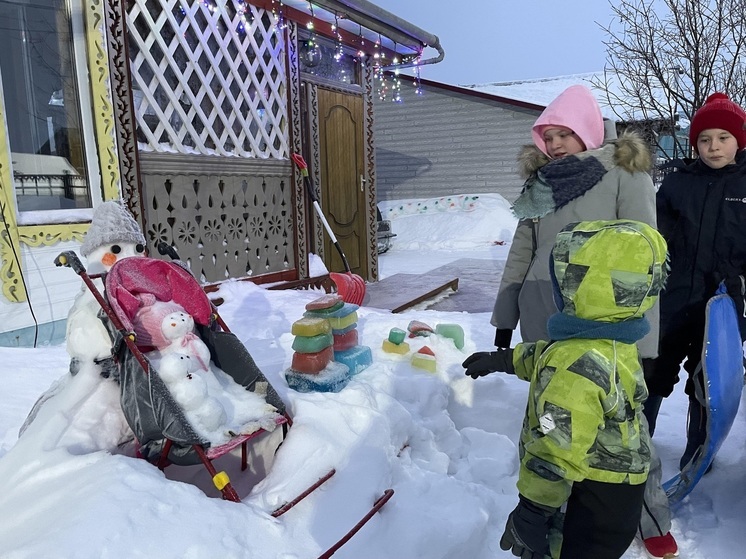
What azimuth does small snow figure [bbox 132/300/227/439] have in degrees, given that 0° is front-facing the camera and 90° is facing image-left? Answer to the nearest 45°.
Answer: approximately 315°

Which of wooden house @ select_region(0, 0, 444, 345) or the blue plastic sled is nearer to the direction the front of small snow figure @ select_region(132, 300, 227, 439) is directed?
the blue plastic sled

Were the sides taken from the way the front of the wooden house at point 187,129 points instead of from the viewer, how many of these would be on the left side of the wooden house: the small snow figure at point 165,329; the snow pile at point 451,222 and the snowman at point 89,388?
1

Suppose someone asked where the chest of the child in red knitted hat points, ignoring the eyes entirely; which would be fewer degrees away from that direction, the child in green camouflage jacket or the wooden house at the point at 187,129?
the child in green camouflage jacket

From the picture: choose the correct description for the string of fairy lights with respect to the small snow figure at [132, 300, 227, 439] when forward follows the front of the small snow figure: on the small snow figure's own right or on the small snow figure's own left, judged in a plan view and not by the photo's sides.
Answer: on the small snow figure's own left

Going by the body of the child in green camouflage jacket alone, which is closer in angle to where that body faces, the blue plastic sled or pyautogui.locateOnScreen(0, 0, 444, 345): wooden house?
the wooden house

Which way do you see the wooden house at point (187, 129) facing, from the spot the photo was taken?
facing the viewer and to the right of the viewer

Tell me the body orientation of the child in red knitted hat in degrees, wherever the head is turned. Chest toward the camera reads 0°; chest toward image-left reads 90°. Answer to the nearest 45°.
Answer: approximately 0°

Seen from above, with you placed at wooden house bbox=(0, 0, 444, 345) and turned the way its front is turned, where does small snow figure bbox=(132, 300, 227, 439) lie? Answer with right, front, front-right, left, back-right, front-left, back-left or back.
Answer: front-right

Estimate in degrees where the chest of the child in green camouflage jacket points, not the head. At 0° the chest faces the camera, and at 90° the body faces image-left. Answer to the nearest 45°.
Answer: approximately 135°

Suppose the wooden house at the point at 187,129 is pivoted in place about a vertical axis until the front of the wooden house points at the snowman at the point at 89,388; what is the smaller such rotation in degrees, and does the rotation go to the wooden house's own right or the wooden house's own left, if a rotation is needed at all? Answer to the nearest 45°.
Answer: approximately 45° to the wooden house's own right

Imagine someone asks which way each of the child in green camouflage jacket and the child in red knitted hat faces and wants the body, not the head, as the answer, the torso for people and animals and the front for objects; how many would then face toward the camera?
1

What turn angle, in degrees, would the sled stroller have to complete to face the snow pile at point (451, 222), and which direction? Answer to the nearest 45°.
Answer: approximately 90° to its left
